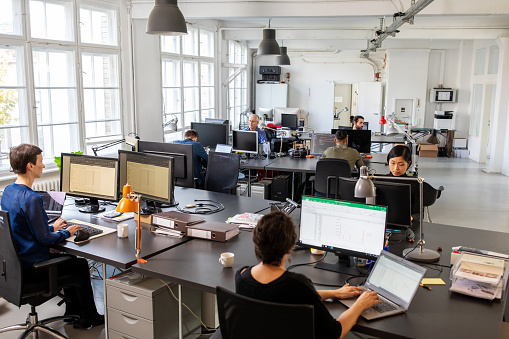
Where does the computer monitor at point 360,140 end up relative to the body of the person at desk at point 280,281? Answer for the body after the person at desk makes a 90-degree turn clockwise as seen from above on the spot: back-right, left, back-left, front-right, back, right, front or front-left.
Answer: back-left

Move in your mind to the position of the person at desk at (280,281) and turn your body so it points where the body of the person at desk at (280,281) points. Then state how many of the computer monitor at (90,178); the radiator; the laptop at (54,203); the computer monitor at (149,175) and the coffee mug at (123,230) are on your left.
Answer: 5

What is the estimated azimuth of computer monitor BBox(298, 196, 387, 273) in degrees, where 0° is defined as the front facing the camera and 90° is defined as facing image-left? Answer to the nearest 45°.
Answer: approximately 45°

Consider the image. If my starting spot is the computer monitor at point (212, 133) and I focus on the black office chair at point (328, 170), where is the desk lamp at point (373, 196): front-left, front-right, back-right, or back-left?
front-right

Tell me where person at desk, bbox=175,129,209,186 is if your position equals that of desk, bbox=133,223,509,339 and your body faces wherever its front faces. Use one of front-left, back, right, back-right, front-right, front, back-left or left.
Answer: right

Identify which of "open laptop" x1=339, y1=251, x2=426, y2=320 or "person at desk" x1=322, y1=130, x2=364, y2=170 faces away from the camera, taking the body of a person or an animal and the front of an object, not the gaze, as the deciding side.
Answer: the person at desk

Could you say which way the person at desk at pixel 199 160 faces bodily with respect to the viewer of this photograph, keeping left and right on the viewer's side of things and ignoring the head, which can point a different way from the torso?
facing away from the viewer and to the right of the viewer

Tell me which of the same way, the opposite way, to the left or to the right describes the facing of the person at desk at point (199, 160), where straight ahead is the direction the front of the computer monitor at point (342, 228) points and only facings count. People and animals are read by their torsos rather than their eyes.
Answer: the opposite way

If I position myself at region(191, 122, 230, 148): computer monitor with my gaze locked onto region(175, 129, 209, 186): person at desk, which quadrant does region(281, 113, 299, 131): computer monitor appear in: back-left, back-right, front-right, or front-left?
back-left

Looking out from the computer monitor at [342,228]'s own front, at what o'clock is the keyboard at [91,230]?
The keyboard is roughly at 2 o'clock from the computer monitor.

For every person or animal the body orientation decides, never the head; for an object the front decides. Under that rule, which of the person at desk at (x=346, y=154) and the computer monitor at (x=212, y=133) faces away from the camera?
the person at desk

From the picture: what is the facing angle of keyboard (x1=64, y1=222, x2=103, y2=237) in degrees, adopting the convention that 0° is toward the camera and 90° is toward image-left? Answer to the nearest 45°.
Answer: approximately 45°

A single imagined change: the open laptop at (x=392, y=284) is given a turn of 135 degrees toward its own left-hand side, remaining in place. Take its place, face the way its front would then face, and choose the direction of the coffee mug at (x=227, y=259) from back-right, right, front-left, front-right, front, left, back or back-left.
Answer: back

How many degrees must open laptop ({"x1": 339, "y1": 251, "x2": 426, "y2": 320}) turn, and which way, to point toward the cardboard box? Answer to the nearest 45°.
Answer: approximately 135° to its right

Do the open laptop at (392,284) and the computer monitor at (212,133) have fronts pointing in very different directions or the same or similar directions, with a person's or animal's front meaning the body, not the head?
same or similar directions

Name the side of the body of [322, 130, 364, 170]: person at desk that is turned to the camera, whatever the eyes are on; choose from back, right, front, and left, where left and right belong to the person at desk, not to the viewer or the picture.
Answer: back

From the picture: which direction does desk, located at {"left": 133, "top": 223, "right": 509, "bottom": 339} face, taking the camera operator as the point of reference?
facing the viewer and to the left of the viewer
